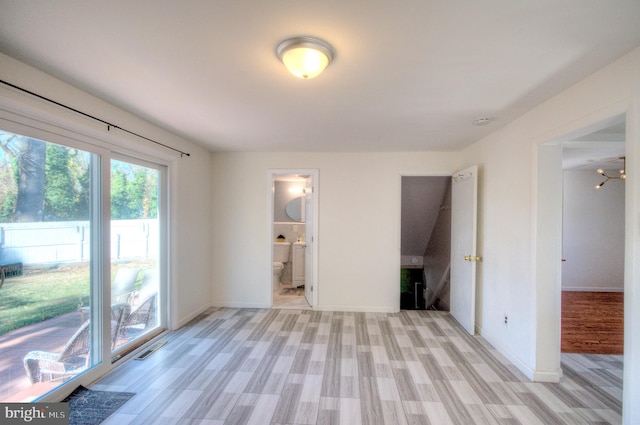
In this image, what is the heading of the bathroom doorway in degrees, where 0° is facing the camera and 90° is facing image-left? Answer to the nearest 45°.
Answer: approximately 0°

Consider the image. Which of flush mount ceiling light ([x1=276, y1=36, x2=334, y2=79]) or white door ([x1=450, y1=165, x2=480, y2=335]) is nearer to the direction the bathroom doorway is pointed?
the flush mount ceiling light

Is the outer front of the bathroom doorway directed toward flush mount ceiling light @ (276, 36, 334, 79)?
yes

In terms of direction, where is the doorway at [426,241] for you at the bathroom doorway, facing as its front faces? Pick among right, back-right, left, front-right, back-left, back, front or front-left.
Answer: left

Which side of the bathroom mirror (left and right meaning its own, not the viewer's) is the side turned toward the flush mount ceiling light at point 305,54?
front

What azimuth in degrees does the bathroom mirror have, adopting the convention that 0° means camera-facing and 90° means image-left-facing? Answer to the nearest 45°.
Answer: approximately 0°
